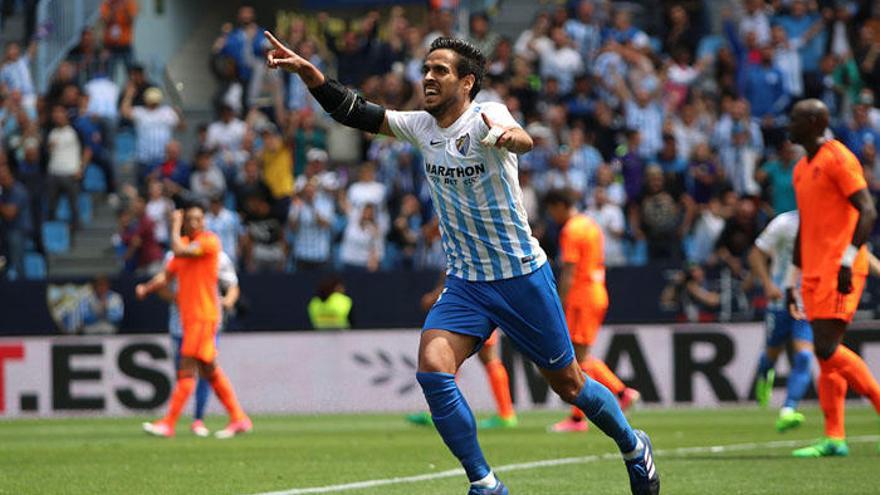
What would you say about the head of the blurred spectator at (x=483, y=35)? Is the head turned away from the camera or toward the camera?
toward the camera

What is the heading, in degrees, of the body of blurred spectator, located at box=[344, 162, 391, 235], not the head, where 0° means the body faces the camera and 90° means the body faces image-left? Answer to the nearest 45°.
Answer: approximately 0°

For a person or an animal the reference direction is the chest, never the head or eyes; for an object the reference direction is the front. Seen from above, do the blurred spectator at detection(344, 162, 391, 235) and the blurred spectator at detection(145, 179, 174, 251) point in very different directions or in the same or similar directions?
same or similar directions

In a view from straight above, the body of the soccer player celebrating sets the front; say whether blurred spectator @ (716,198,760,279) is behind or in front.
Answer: behind

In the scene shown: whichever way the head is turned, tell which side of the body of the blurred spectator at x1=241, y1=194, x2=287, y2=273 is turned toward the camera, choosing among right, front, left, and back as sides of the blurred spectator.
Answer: front

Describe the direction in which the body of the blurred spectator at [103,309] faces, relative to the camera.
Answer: toward the camera

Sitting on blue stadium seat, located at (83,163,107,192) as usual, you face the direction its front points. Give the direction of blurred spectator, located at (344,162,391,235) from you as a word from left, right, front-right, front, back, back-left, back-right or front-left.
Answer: front-left

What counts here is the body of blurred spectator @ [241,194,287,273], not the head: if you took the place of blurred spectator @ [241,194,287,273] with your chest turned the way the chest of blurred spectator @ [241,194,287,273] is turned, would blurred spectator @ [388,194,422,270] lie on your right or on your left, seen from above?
on your left

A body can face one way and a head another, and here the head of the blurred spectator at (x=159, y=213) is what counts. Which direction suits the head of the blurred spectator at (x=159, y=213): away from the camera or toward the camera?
toward the camera

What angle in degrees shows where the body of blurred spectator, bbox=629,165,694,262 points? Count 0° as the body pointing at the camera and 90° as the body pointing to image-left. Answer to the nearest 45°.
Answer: approximately 0°
